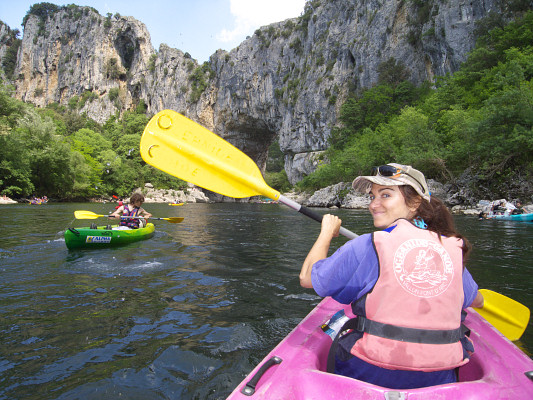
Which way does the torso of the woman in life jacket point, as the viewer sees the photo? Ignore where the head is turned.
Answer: away from the camera

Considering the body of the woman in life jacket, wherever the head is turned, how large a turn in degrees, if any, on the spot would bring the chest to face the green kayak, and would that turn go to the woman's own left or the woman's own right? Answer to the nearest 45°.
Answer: approximately 45° to the woman's own left
